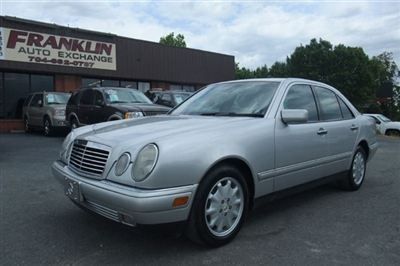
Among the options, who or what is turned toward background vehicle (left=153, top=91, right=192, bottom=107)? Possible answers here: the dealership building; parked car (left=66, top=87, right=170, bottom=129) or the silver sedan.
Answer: the dealership building

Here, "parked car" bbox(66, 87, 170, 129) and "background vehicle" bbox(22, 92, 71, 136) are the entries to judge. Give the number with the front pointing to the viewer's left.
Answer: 0

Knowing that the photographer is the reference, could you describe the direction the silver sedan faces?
facing the viewer and to the left of the viewer

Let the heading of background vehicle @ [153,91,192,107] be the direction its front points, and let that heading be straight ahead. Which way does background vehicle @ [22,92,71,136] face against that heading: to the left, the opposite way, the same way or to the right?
the same way

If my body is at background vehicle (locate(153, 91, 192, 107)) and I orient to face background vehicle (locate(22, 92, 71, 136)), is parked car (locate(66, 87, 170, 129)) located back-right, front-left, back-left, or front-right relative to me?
front-left

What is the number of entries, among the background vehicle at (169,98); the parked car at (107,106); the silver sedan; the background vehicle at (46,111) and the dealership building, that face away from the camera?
0

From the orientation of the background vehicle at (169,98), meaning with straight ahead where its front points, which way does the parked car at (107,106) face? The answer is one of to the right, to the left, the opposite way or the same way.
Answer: the same way

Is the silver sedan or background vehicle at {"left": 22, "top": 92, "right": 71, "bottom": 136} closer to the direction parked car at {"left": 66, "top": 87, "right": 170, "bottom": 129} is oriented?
the silver sedan

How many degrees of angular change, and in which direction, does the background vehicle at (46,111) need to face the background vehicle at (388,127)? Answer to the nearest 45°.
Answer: approximately 45° to its left

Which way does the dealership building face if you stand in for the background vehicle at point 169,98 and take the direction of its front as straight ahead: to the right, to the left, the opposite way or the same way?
the same way

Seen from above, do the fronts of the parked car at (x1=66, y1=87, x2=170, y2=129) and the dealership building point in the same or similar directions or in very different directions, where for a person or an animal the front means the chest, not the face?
same or similar directions

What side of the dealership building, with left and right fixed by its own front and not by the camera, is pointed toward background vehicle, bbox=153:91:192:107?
front

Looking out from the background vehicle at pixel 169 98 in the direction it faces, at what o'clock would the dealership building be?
The dealership building is roughly at 6 o'clock from the background vehicle.

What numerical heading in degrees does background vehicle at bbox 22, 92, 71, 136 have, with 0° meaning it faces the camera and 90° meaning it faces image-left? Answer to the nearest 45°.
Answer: approximately 315°

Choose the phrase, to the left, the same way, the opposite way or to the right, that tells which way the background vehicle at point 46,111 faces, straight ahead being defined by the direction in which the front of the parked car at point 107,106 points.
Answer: the same way

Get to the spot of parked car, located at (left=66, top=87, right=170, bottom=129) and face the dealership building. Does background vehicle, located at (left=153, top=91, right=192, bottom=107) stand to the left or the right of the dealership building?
right

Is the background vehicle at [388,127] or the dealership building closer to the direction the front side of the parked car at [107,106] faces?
the background vehicle
